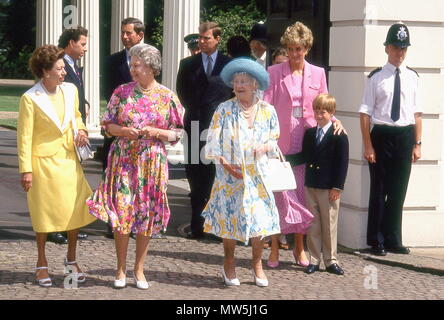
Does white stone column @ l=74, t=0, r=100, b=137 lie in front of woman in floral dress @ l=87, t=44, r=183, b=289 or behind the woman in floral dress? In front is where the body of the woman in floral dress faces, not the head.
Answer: behind

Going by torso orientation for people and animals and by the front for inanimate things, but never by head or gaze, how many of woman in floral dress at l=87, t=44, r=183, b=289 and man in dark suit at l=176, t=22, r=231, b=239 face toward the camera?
2

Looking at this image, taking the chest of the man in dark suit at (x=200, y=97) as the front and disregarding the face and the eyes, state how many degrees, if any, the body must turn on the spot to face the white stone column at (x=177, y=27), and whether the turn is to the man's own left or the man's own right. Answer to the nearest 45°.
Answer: approximately 180°

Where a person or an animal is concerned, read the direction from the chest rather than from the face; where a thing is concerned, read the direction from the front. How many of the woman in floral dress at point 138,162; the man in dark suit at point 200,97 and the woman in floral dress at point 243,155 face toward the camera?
3

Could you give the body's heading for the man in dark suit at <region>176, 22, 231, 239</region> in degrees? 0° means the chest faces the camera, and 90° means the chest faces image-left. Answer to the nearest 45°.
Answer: approximately 0°

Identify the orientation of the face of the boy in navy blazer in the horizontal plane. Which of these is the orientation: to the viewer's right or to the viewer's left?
to the viewer's left

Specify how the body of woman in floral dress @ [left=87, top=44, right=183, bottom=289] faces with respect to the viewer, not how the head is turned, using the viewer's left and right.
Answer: facing the viewer

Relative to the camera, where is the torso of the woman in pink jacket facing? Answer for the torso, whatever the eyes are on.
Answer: toward the camera

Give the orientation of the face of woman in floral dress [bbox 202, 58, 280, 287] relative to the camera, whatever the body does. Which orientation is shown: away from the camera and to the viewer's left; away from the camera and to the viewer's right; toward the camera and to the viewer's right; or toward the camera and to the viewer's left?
toward the camera and to the viewer's left

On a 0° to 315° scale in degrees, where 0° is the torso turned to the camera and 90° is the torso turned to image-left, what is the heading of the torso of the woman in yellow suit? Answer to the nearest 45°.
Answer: approximately 315°

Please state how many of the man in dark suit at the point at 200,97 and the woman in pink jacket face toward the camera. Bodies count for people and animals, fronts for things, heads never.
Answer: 2

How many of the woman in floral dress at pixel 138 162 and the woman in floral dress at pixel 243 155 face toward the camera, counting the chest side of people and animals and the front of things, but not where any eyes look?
2

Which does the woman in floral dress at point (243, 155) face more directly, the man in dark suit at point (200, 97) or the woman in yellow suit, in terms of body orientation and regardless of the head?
the woman in yellow suit
